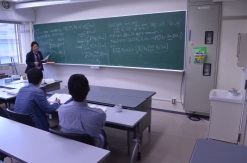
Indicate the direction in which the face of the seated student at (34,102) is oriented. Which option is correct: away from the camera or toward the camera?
away from the camera

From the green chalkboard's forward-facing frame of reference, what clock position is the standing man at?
The standing man is roughly at 2 o'clock from the green chalkboard.

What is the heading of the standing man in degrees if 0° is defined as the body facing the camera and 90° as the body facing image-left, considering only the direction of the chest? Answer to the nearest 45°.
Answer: approximately 315°

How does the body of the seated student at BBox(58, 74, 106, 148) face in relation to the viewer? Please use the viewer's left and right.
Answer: facing away from the viewer

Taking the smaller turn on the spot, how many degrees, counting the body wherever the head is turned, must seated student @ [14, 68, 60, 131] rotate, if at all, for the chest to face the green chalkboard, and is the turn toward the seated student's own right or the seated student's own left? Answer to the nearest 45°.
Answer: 0° — they already face it

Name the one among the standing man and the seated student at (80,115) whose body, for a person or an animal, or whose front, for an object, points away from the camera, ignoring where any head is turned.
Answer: the seated student

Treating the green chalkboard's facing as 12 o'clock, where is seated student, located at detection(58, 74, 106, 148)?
The seated student is roughly at 11 o'clock from the green chalkboard.

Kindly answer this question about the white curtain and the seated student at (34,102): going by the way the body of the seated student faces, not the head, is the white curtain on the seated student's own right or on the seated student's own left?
on the seated student's own left

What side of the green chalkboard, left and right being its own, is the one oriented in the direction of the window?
right

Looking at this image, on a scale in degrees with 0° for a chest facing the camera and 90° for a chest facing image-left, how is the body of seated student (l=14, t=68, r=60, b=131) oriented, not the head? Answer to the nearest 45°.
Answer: approximately 225°

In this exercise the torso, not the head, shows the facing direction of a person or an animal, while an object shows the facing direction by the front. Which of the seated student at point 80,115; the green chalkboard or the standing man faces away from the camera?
the seated student

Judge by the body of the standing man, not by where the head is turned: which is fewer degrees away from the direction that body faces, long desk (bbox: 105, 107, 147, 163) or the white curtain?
the long desk

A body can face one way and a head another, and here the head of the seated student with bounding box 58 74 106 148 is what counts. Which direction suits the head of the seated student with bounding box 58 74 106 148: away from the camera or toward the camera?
away from the camera
